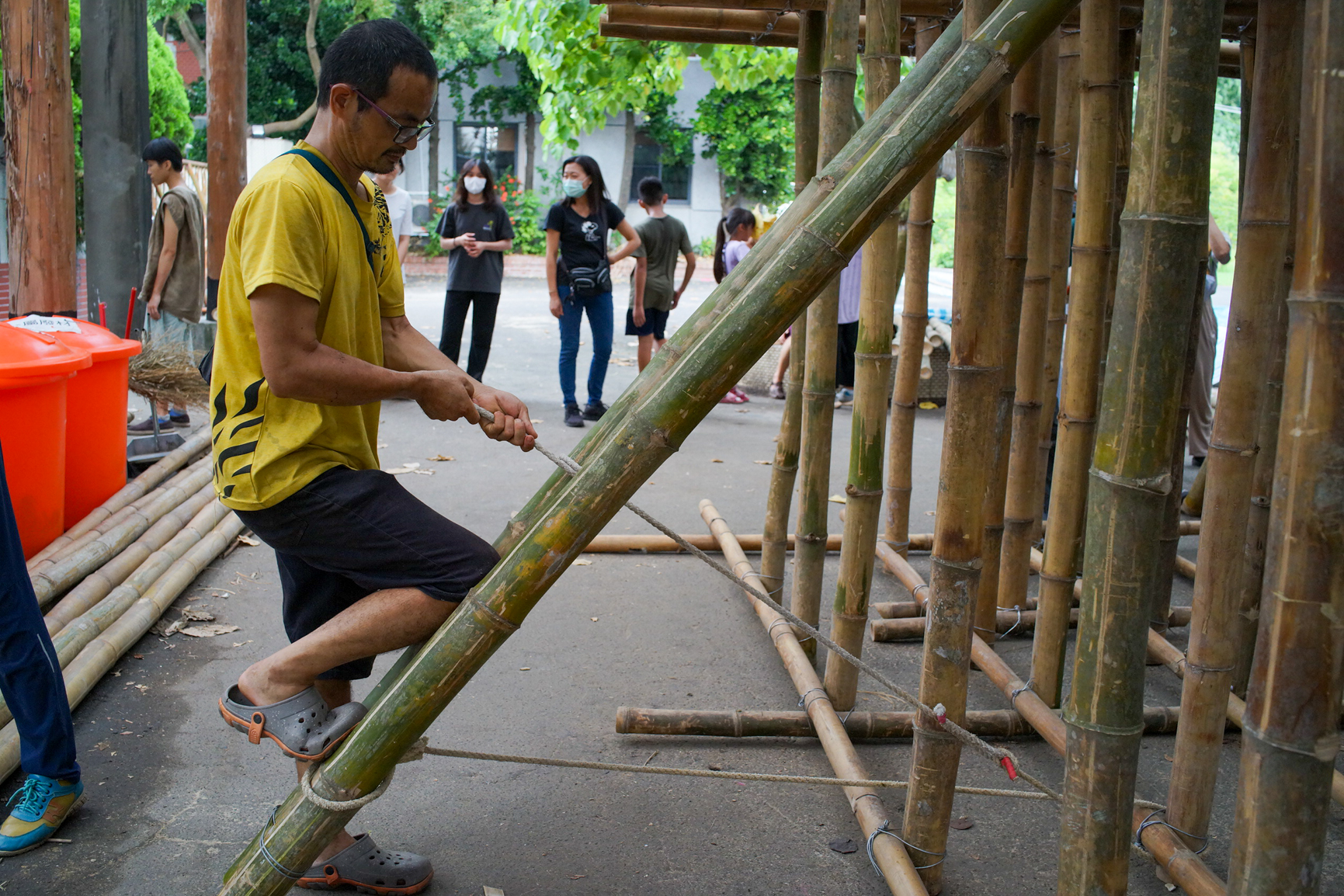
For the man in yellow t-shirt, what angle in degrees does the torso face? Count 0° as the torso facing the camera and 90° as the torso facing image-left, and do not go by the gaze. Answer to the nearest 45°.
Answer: approximately 270°

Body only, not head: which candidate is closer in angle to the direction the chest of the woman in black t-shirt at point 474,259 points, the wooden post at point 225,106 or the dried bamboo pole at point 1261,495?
the dried bamboo pole

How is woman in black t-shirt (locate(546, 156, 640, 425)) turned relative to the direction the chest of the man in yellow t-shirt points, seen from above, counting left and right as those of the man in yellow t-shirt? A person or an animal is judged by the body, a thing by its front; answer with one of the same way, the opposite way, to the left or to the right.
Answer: to the right

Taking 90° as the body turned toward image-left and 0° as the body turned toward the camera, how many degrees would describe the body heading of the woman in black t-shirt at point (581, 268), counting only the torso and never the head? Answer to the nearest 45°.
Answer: approximately 0°

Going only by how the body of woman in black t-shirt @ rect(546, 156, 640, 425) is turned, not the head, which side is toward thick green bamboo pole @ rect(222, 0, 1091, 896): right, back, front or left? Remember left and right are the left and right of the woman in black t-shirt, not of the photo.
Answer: front

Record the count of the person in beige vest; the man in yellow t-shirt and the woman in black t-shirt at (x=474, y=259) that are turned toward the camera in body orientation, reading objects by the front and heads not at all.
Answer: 1
